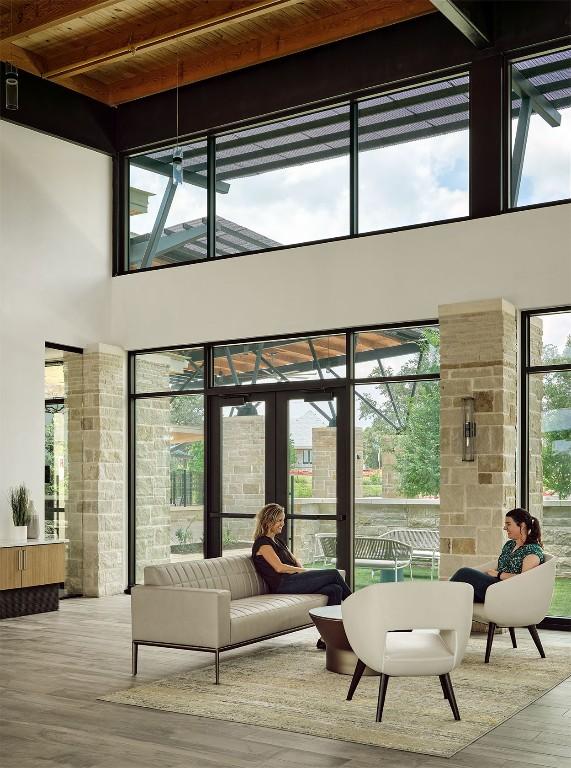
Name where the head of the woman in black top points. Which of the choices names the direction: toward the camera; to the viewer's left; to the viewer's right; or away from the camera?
to the viewer's right

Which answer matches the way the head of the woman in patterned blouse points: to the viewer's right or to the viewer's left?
to the viewer's left

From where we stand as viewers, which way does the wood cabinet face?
facing the viewer and to the right of the viewer

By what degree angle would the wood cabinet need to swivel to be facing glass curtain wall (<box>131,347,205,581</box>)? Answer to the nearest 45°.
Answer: approximately 90° to its left

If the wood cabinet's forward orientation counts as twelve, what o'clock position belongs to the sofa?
The sofa is roughly at 1 o'clock from the wood cabinet.

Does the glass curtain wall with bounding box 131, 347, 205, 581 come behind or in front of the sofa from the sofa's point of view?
behind

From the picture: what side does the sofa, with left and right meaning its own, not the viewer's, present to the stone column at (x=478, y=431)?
left
